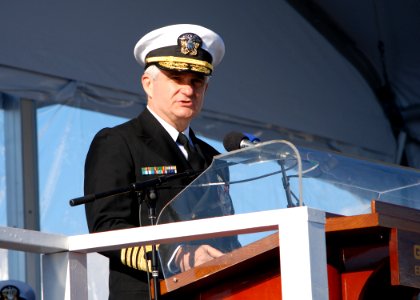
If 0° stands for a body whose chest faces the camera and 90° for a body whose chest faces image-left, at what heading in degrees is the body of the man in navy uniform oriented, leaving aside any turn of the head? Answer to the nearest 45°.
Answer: approximately 315°

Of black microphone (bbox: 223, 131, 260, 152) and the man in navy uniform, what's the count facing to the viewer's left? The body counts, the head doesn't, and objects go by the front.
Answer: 1

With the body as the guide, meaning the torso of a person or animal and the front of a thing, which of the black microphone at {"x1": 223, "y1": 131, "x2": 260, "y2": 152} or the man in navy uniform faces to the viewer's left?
the black microphone

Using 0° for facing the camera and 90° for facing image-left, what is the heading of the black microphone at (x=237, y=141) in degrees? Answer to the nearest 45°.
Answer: approximately 90°
